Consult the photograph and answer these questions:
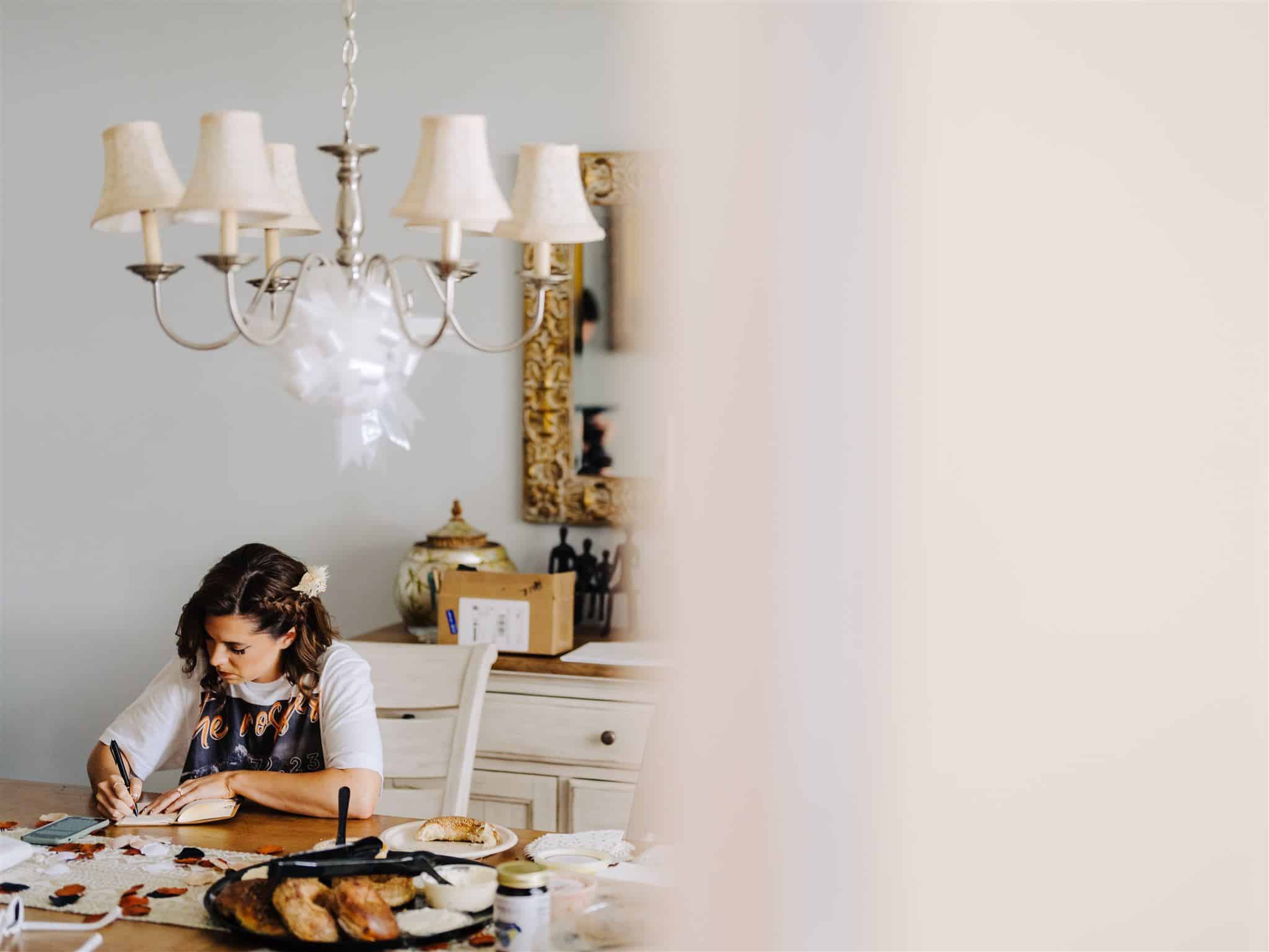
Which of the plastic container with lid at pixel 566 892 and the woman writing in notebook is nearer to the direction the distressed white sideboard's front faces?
the plastic container with lid

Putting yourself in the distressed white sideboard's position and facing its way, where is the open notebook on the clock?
The open notebook is roughly at 1 o'clock from the distressed white sideboard.

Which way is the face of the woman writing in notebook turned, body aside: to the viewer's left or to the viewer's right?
to the viewer's left

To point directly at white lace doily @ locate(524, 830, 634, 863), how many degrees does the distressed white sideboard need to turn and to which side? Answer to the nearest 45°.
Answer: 0° — it already faces it

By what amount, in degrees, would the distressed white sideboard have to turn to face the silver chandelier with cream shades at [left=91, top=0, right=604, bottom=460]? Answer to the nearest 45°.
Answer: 0° — it already faces it

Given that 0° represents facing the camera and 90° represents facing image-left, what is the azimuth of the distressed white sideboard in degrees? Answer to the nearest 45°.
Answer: approximately 0°
